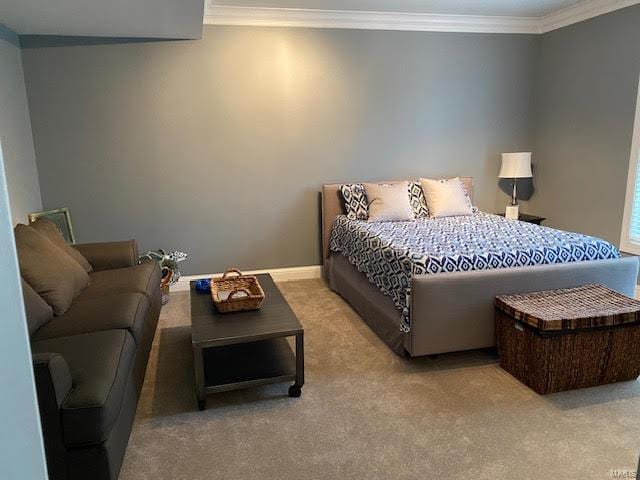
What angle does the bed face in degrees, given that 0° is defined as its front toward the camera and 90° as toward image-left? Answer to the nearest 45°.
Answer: approximately 315°

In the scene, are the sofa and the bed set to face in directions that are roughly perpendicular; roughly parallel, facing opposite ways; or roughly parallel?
roughly perpendicular

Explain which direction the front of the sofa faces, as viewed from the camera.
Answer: facing to the right of the viewer

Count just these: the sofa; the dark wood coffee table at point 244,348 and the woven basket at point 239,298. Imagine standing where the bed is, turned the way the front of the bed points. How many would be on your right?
3

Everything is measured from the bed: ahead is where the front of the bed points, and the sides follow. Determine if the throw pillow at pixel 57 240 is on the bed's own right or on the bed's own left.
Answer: on the bed's own right

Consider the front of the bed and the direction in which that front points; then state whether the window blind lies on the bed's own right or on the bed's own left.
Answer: on the bed's own left

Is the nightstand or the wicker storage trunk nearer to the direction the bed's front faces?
the wicker storage trunk

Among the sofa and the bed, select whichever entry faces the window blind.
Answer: the sofa

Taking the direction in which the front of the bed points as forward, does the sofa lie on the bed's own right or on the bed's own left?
on the bed's own right
